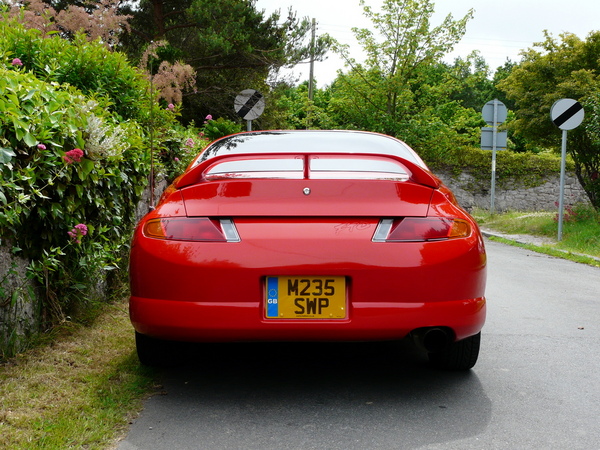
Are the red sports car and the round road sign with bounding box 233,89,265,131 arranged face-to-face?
yes

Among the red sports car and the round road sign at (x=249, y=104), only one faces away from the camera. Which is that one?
the red sports car

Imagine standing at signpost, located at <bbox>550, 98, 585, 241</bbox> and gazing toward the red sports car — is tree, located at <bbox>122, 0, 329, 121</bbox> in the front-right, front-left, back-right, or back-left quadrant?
back-right

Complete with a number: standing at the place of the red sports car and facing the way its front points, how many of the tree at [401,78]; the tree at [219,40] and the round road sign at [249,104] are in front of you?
3

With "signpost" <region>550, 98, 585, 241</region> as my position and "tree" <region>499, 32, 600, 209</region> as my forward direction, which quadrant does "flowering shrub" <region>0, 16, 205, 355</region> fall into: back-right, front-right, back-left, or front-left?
back-left

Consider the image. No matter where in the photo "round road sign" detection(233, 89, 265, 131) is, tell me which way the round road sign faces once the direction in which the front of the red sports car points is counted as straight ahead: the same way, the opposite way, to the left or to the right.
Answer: the opposite way

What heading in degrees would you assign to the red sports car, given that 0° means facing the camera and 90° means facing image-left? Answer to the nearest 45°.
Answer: approximately 180°

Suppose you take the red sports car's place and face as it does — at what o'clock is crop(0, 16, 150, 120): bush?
The bush is roughly at 11 o'clock from the red sports car.

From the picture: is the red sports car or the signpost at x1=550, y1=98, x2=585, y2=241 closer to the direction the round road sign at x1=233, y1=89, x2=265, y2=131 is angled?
the red sports car

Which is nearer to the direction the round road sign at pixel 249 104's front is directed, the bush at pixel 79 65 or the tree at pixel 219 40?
the bush

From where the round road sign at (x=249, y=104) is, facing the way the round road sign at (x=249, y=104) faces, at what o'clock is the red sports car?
The red sports car is roughly at 12 o'clock from the round road sign.

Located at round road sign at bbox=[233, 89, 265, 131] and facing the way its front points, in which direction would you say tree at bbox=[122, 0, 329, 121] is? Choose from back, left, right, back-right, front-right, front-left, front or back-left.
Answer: back

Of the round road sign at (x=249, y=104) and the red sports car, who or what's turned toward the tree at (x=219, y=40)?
the red sports car

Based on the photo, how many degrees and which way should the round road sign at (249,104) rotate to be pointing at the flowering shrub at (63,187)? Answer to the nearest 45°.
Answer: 0° — it already faces it

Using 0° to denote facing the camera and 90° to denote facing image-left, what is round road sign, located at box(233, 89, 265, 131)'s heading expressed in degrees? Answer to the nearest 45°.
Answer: approximately 0°

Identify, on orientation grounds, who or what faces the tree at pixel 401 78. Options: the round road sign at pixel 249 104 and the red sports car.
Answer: the red sports car
